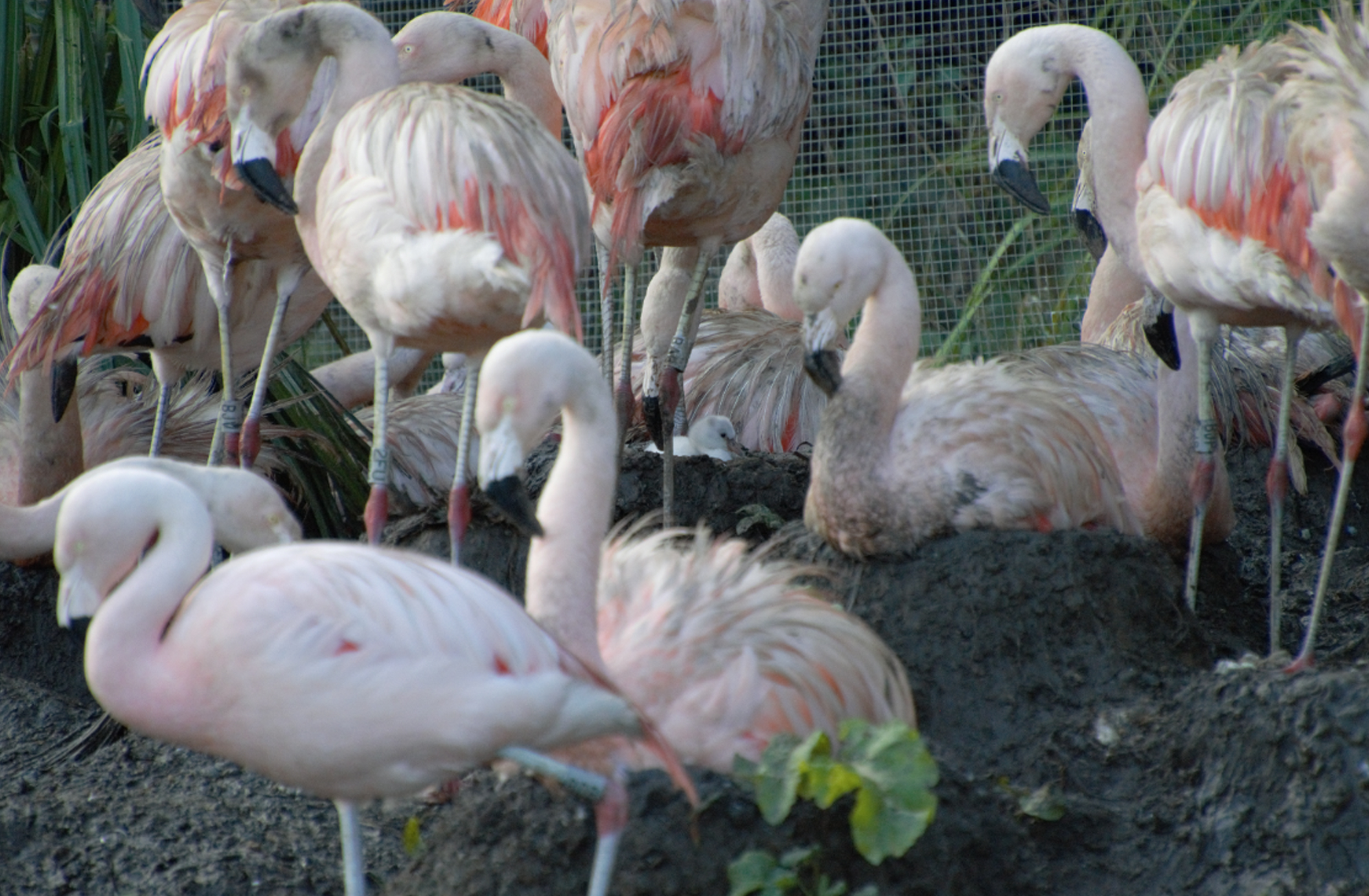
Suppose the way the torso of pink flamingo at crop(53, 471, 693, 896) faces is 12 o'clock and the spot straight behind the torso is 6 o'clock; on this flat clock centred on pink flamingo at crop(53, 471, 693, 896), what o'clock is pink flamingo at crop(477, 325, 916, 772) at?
pink flamingo at crop(477, 325, 916, 772) is roughly at 5 o'clock from pink flamingo at crop(53, 471, 693, 896).

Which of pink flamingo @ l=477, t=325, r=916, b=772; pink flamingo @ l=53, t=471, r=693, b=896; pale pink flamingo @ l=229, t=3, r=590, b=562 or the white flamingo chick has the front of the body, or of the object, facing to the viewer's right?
the white flamingo chick

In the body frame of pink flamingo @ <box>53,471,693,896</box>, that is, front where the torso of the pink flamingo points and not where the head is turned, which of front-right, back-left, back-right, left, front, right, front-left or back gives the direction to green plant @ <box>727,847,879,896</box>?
back

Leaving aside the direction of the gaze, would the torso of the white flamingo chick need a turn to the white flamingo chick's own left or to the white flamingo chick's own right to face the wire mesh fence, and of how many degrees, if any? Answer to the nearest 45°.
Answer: approximately 45° to the white flamingo chick's own left

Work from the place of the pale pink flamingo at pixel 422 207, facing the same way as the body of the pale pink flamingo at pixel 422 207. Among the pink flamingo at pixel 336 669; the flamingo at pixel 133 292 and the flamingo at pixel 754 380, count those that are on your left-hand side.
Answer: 1

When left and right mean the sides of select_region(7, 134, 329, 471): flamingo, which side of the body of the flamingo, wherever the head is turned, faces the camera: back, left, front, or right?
right

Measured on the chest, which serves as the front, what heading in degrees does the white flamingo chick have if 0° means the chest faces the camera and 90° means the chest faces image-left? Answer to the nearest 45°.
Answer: approximately 270°

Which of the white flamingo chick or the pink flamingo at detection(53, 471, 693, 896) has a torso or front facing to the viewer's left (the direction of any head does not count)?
the pink flamingo

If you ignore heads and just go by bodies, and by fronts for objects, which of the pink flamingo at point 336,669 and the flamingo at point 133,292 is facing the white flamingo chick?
the flamingo

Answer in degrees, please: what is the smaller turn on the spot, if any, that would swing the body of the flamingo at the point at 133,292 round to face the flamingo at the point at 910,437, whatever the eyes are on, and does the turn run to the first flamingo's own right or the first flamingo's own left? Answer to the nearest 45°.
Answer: approximately 45° to the first flamingo's own right

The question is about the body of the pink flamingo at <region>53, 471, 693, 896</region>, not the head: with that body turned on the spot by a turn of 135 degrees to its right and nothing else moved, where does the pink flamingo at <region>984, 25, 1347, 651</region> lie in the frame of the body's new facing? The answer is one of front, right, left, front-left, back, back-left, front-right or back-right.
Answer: front

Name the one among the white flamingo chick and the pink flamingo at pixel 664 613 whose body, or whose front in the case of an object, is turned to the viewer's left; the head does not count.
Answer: the pink flamingo

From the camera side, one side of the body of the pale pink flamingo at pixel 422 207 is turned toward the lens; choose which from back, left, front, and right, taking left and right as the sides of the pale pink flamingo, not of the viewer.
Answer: left

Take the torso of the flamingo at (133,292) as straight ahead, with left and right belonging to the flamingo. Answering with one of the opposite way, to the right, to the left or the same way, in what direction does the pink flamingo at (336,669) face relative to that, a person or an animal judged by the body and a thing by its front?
the opposite way

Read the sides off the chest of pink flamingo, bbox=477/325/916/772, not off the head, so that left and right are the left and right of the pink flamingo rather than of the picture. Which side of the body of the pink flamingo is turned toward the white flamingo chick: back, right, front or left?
right

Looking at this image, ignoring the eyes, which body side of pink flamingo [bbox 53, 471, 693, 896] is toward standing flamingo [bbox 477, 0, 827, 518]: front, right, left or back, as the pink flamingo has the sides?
right
